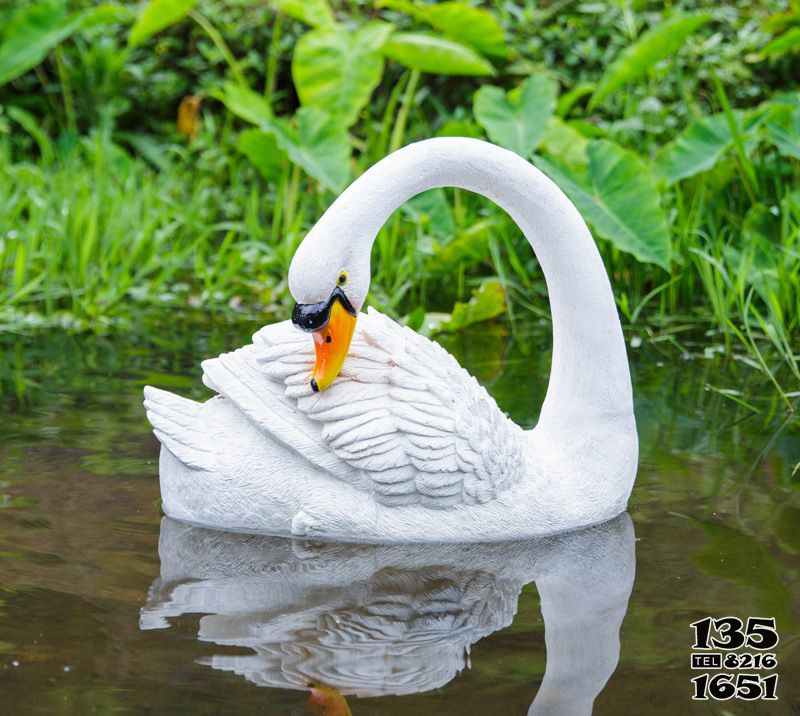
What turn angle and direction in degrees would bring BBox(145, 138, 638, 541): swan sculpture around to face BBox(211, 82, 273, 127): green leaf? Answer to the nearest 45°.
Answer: approximately 90° to its left

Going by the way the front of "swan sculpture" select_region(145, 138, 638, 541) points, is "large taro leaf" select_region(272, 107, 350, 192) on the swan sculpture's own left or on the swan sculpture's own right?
on the swan sculpture's own left

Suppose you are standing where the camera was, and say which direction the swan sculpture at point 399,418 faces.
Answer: facing to the right of the viewer

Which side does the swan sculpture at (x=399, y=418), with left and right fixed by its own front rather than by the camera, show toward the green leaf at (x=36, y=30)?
left

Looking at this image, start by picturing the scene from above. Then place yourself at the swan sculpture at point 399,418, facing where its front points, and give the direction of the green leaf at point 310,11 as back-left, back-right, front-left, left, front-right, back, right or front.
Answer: left

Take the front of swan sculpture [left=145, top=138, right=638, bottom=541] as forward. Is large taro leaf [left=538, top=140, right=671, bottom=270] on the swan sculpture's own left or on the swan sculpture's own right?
on the swan sculpture's own left

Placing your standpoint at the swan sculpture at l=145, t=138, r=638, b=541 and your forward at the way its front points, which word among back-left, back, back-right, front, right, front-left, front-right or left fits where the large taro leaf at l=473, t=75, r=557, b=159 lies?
left

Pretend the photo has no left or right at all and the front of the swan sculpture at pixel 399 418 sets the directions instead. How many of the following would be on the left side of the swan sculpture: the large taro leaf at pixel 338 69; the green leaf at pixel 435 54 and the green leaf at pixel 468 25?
3

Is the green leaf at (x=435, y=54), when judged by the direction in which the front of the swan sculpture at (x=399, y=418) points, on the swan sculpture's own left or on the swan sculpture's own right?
on the swan sculpture's own left

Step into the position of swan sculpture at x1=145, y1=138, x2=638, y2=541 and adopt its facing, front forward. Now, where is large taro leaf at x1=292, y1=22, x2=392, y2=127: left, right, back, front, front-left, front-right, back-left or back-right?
left
